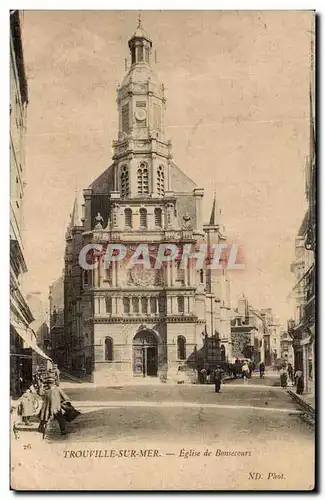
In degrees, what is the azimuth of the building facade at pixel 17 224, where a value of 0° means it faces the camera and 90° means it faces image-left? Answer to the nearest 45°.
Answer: approximately 270°

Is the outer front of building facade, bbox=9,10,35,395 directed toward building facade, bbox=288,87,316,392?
yes

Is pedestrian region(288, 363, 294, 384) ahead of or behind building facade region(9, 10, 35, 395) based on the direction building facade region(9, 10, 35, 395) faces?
ahead

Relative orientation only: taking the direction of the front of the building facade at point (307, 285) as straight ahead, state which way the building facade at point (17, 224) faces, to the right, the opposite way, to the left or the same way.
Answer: the opposite way

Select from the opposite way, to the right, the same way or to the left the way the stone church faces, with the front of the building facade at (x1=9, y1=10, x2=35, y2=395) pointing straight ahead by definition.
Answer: to the right

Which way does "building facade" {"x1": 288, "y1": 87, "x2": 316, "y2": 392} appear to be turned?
to the viewer's left
